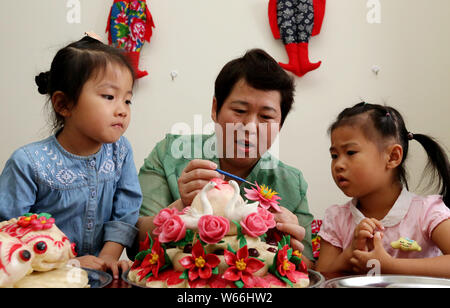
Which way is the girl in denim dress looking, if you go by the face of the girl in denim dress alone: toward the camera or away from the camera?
toward the camera

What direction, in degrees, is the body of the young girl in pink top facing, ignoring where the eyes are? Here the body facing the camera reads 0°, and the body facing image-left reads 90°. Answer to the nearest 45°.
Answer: approximately 45°

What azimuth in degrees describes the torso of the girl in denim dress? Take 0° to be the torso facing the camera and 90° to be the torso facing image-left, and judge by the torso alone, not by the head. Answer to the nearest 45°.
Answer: approximately 315°

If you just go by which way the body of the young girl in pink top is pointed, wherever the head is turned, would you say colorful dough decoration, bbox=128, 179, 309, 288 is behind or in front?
in front

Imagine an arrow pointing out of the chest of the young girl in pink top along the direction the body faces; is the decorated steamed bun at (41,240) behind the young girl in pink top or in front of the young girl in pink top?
in front

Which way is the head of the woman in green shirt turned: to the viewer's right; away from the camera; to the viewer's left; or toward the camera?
toward the camera

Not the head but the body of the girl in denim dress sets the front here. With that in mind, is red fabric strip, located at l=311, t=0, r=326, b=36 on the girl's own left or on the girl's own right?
on the girl's own left
